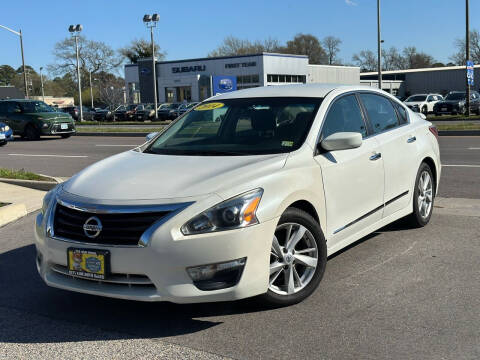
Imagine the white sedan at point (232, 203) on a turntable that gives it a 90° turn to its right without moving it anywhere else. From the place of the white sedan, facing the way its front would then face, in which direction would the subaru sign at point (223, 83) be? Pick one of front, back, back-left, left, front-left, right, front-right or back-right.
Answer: front-right

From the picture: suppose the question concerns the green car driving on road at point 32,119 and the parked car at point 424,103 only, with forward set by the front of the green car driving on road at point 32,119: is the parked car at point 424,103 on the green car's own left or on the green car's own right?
on the green car's own left

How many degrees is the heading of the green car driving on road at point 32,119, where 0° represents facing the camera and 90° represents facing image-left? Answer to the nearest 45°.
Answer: approximately 315°

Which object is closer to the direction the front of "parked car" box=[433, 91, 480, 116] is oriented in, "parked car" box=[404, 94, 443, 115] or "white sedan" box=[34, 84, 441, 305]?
the white sedan

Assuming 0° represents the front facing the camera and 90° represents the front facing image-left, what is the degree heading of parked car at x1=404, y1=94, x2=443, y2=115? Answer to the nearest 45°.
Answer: approximately 45°

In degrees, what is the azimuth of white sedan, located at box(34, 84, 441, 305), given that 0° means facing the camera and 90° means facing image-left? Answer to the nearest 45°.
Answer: approximately 45°

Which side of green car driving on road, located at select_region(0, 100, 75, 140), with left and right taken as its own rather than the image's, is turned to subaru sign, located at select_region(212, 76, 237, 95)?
left

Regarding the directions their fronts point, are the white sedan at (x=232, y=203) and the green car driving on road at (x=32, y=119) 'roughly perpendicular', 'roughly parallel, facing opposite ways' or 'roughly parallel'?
roughly perpendicular
